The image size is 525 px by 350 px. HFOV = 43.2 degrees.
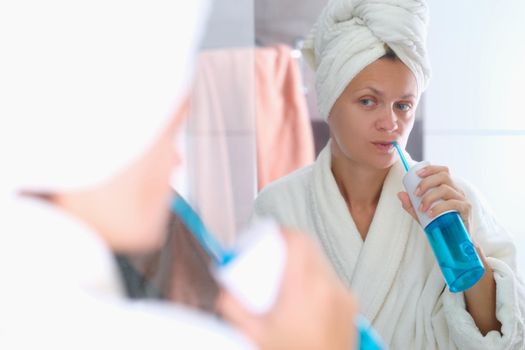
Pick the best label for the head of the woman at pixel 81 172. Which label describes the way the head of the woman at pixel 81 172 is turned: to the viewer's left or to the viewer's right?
to the viewer's right

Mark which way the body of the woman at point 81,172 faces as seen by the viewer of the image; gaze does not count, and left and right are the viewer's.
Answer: facing away from the viewer and to the right of the viewer
